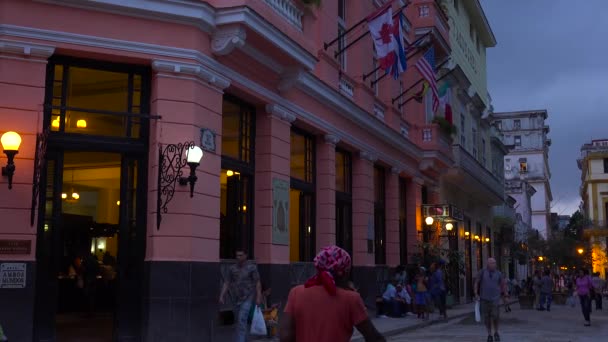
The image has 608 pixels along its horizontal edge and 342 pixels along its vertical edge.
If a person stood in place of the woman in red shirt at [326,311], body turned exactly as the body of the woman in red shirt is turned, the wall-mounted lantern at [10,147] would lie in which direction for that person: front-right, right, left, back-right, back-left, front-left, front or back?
front-left

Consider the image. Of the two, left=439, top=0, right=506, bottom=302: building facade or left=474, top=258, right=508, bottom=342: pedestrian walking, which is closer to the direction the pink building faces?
the pedestrian walking

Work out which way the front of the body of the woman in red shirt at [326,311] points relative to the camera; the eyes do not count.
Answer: away from the camera

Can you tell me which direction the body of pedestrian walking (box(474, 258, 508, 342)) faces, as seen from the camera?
toward the camera

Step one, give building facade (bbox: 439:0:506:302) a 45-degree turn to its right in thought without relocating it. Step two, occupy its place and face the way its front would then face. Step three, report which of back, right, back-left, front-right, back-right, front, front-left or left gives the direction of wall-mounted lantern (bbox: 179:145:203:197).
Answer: front

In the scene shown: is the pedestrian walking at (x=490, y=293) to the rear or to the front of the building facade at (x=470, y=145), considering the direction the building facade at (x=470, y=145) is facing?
to the front

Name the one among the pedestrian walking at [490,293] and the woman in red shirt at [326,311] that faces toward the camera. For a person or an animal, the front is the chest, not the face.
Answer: the pedestrian walking

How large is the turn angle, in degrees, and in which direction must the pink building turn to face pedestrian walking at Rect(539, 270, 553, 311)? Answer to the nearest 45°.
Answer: approximately 90° to its left

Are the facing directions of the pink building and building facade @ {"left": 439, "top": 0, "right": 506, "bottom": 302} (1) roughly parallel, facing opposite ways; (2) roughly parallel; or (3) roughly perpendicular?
roughly parallel

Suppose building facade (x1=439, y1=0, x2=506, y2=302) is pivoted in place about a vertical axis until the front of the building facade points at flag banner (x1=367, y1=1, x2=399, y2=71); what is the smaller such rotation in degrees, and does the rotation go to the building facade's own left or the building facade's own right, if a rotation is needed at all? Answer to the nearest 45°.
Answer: approximately 45° to the building facade's own right

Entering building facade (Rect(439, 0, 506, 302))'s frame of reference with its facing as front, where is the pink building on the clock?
The pink building is roughly at 2 o'clock from the building facade.

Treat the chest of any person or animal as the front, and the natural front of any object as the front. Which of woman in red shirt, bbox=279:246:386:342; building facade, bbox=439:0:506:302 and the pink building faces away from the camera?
the woman in red shirt

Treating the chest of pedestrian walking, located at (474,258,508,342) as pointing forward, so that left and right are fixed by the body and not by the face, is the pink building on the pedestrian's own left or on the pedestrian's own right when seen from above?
on the pedestrian's own right

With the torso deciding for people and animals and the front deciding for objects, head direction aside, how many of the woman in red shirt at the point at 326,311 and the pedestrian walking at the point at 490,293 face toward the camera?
1

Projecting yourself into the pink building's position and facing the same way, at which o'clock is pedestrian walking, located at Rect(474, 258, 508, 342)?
The pedestrian walking is roughly at 10 o'clock from the pink building.

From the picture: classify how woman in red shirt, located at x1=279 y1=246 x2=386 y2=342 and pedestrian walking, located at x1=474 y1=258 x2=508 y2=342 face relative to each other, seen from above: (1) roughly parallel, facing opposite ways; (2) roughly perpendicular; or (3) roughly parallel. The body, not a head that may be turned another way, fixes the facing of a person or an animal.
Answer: roughly parallel, facing opposite ways

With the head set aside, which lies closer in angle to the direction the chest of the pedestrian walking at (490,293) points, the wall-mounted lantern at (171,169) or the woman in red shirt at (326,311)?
the woman in red shirt
